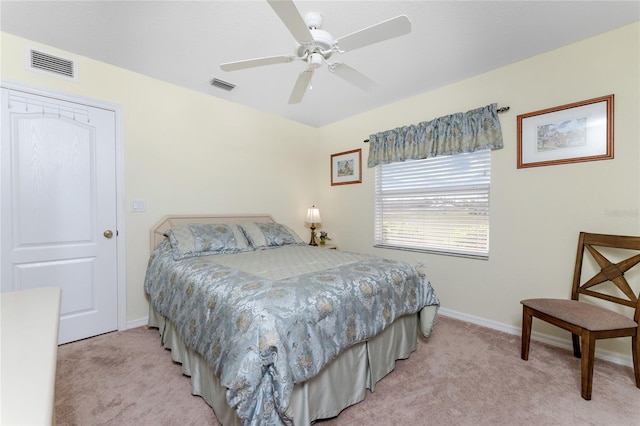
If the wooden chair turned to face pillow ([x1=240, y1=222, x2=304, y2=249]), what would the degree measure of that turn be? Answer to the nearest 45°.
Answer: approximately 45° to its right

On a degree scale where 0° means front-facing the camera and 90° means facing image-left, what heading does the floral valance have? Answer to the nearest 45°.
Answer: approximately 45°

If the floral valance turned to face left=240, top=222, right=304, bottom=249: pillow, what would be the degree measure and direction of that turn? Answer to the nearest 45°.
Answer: approximately 45° to its right

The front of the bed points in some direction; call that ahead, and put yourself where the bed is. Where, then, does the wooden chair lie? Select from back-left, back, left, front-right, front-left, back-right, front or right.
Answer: front-left

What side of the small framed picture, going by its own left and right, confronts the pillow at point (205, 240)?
front

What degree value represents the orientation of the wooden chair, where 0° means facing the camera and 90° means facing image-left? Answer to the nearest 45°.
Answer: approximately 45°

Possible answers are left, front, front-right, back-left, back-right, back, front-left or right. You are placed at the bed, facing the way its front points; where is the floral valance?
left

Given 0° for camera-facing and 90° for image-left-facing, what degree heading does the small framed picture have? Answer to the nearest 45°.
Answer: approximately 45°

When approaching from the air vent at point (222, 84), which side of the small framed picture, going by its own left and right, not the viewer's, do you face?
front

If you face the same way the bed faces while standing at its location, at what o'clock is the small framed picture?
The small framed picture is roughly at 8 o'clock from the bed.

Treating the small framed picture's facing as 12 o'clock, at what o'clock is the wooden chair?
The wooden chair is roughly at 9 o'clock from the small framed picture.

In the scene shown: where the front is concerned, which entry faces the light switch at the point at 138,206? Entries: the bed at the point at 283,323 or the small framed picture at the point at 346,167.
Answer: the small framed picture

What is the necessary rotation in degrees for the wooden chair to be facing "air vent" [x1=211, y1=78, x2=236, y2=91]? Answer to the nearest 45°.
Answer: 0° — it already faces it

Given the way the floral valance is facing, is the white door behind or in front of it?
in front

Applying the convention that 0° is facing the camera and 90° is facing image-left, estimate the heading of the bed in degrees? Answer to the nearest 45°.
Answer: approximately 315°
